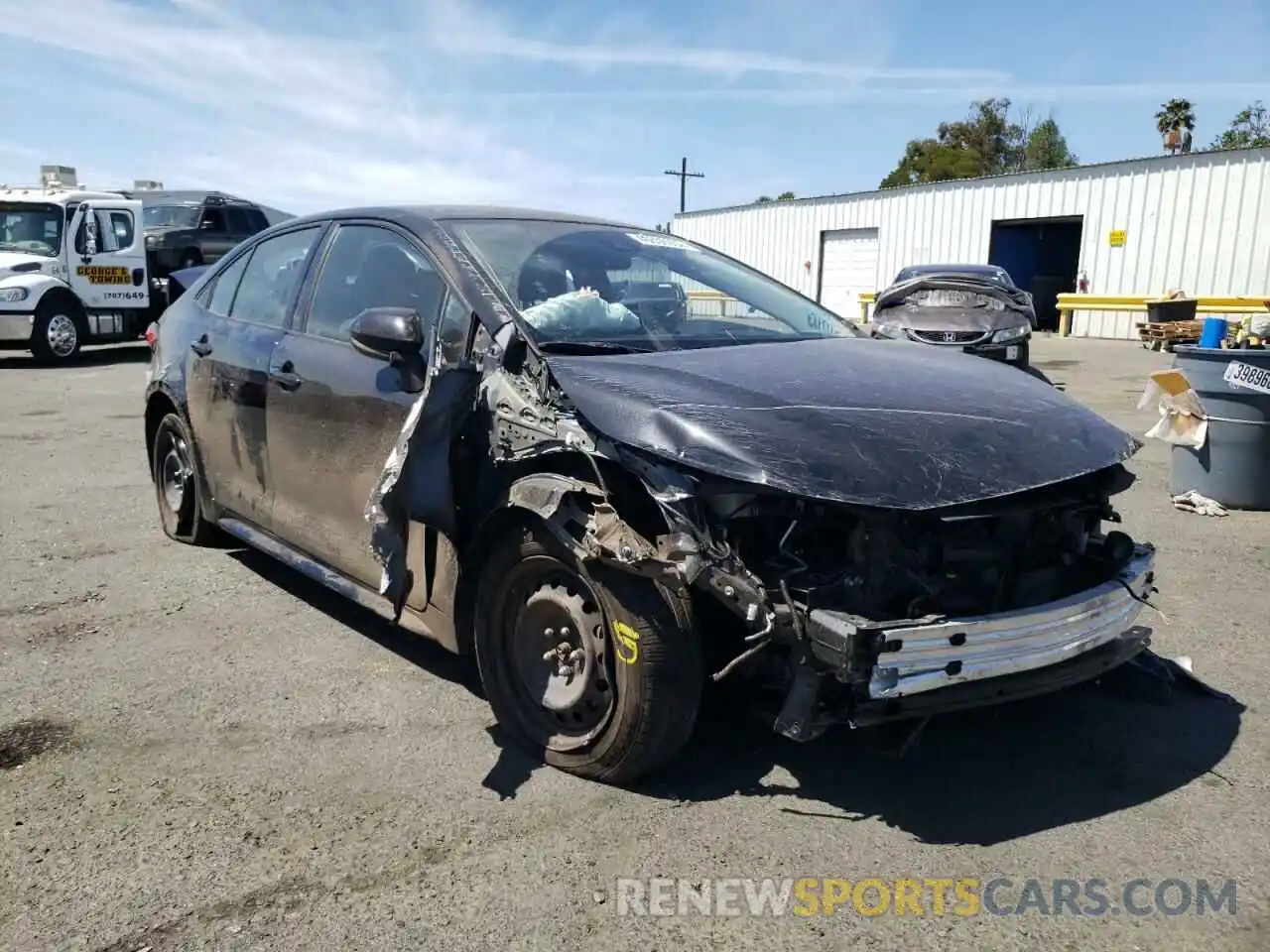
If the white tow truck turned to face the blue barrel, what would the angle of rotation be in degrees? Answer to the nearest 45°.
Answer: approximately 90° to its left

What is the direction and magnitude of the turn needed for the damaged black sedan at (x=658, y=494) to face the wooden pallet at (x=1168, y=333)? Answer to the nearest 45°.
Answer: approximately 90° to its left

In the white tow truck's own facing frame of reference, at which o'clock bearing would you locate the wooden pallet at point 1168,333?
The wooden pallet is roughly at 8 o'clock from the white tow truck.

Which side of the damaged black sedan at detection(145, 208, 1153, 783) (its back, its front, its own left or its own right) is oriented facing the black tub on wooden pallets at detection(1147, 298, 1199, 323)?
left

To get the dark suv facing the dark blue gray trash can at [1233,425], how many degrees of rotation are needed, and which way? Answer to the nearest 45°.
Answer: approximately 45° to its left

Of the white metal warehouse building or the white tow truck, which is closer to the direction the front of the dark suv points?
the white tow truck

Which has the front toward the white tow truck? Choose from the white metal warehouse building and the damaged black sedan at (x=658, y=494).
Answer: the white metal warehouse building

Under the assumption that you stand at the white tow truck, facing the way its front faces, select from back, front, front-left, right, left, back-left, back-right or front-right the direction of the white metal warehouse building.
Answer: back-left

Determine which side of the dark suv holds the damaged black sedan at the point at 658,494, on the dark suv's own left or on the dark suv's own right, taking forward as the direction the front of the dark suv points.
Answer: on the dark suv's own left

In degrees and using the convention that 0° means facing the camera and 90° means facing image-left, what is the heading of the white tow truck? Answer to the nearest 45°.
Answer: approximately 45°
